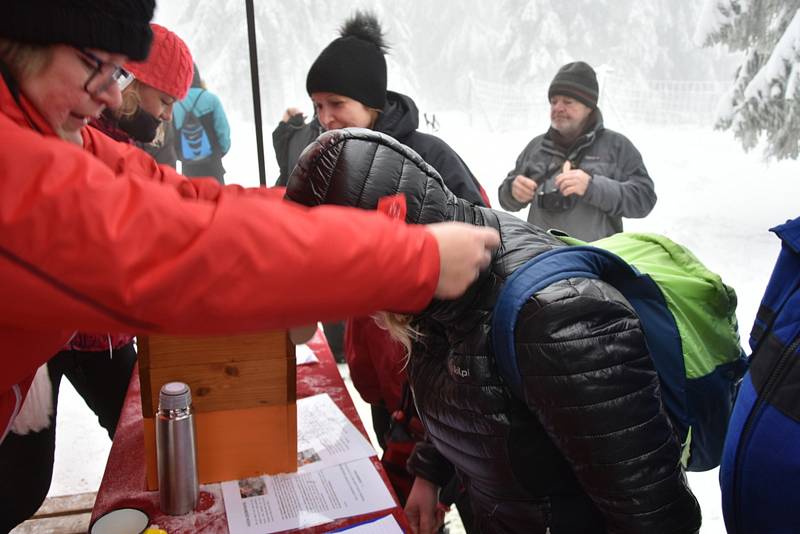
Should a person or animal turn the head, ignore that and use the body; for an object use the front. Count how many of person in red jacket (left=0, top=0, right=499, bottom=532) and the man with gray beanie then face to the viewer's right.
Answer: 1

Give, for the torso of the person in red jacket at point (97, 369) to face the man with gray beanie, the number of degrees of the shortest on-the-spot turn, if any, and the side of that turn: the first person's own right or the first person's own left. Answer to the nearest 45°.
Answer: approximately 45° to the first person's own left

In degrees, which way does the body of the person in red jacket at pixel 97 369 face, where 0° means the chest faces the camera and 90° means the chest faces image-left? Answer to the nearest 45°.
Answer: approximately 315°

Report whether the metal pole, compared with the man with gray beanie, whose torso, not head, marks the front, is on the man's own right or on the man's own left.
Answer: on the man's own right

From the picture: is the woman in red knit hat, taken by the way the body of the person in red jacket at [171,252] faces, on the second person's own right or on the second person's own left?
on the second person's own left

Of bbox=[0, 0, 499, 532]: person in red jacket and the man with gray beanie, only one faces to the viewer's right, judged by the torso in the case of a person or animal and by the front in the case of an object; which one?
the person in red jacket

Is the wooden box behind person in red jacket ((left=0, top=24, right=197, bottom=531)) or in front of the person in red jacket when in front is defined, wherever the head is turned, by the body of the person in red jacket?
in front

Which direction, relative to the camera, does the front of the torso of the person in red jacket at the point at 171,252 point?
to the viewer's right

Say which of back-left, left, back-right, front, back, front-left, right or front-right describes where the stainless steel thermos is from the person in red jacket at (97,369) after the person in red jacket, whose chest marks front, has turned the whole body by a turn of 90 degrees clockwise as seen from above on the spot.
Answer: front-left

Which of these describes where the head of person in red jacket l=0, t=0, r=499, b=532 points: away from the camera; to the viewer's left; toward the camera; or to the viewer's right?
to the viewer's right
